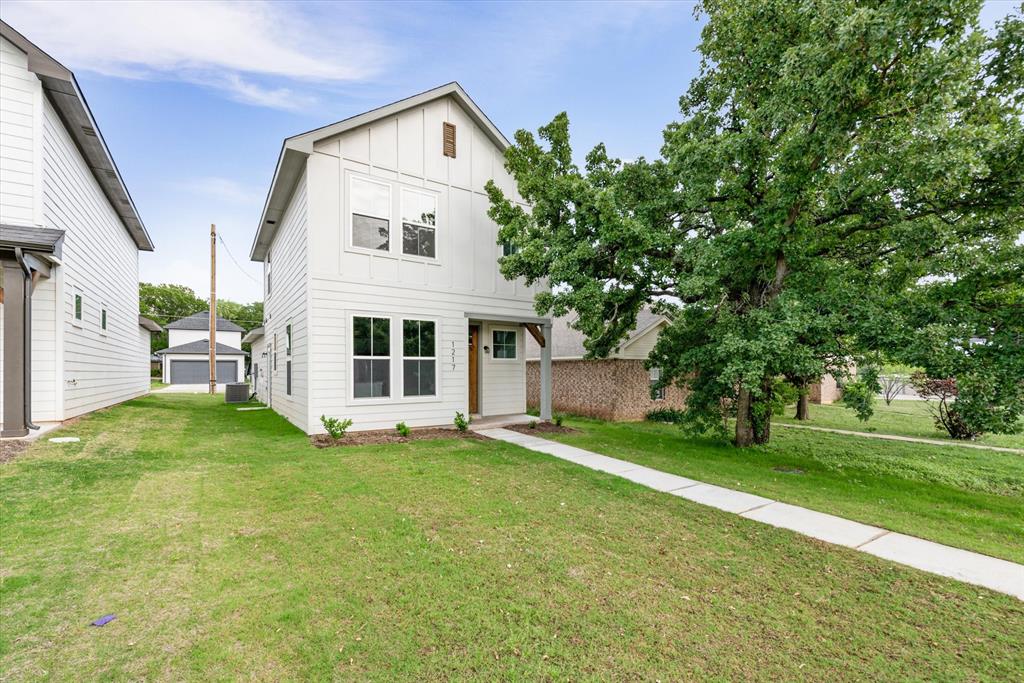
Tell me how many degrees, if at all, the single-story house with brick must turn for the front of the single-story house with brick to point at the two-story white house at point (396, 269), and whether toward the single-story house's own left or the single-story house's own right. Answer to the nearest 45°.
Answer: approximately 90° to the single-story house's own right

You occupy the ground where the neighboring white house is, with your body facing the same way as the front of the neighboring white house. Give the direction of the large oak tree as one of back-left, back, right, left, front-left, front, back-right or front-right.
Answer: front-left

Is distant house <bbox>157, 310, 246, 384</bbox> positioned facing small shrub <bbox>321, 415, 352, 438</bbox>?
yes

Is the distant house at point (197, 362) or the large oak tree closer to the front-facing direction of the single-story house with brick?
the large oak tree

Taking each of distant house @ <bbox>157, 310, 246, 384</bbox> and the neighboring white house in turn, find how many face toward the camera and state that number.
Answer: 2

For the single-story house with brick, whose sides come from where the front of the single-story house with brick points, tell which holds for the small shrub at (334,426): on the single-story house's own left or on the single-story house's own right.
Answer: on the single-story house's own right

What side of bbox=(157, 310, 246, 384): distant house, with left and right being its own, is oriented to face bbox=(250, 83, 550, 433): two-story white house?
front

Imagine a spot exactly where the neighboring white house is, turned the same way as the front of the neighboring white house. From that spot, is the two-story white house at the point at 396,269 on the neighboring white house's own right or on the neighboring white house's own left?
on the neighboring white house's own left

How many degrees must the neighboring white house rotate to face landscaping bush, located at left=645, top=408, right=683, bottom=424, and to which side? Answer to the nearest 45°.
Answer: approximately 90° to its left

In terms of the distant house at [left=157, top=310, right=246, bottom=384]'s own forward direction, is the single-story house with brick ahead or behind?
ahead
